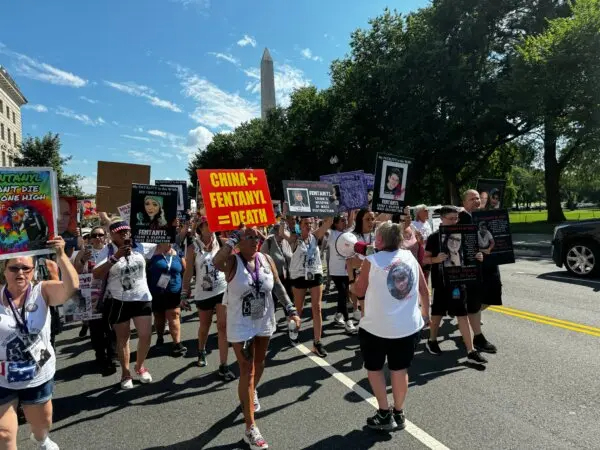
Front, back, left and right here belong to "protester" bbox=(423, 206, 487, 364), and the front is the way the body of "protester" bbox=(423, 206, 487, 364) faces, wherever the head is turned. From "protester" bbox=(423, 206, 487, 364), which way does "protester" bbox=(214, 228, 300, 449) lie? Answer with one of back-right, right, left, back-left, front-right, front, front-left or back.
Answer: right

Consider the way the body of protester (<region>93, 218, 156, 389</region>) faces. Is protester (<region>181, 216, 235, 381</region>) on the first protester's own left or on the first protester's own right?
on the first protester's own left

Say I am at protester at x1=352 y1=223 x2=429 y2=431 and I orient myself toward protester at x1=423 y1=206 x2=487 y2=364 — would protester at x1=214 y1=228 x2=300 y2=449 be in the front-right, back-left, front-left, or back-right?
back-left

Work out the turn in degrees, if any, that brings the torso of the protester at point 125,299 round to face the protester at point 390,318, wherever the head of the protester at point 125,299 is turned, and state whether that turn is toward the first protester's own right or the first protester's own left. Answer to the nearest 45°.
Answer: approximately 45° to the first protester's own left

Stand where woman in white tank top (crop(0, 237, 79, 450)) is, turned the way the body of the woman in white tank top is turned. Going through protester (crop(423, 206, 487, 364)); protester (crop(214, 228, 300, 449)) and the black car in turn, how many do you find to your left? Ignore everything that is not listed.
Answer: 3

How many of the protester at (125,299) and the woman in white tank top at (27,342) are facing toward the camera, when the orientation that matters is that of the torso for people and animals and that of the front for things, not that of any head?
2

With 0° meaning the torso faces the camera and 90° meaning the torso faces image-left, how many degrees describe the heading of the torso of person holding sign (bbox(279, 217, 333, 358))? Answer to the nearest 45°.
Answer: approximately 0°

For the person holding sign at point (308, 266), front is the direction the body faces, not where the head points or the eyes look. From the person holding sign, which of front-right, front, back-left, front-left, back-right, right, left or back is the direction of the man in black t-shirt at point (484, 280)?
left

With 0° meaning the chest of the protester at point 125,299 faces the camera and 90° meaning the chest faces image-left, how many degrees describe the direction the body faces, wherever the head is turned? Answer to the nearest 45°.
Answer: approximately 0°
